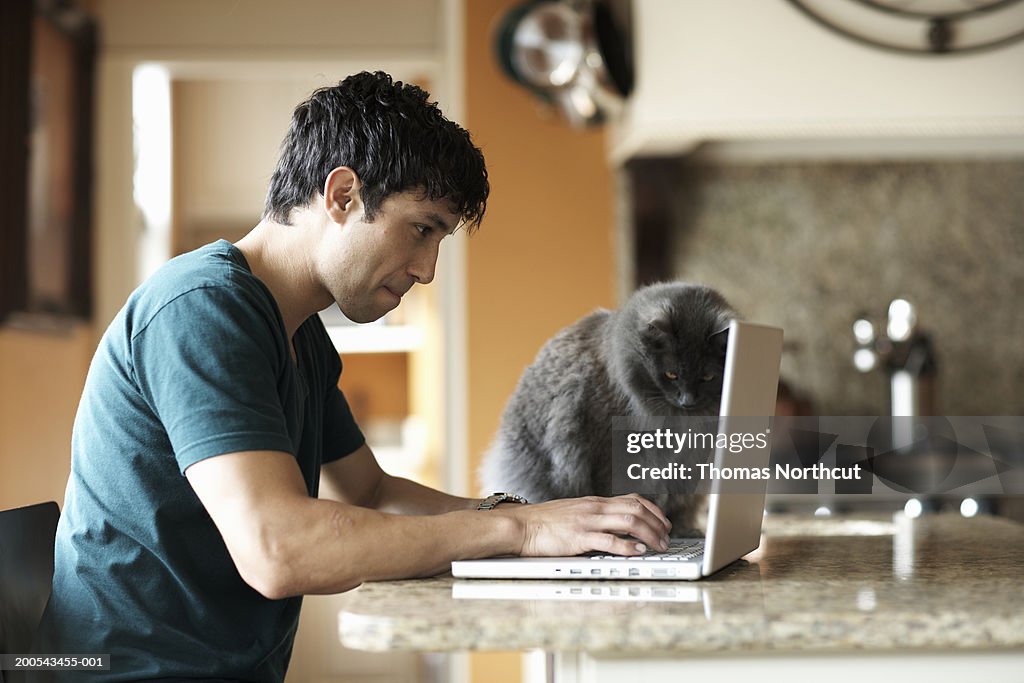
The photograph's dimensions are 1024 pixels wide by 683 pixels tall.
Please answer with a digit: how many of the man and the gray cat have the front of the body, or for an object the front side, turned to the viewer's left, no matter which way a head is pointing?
0

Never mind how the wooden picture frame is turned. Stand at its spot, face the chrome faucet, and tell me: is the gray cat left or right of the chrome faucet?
right

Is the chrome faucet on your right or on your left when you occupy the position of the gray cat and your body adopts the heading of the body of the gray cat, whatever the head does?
on your left

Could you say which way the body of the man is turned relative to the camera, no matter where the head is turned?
to the viewer's right

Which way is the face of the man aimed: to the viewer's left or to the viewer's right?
to the viewer's right

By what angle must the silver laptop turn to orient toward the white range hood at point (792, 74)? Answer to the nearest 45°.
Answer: approximately 90° to its right

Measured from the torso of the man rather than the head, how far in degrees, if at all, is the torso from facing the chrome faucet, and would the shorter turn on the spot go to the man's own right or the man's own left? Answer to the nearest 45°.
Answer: approximately 45° to the man's own left

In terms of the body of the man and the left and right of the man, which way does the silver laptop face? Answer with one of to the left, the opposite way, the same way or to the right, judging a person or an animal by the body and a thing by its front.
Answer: the opposite way

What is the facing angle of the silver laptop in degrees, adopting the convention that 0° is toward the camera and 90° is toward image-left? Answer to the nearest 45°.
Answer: approximately 90°
